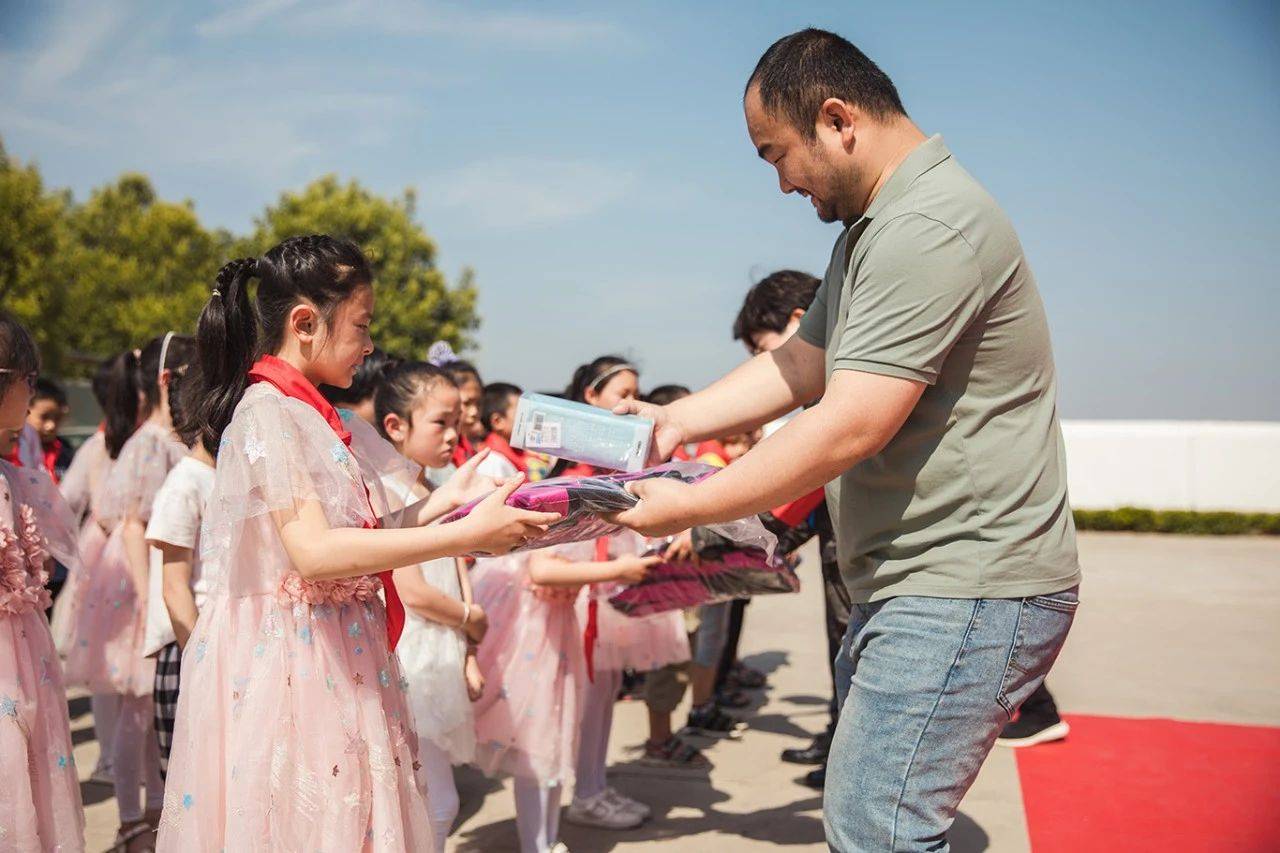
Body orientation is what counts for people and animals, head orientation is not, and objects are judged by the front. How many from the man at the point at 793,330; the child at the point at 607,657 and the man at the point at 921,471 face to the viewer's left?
2

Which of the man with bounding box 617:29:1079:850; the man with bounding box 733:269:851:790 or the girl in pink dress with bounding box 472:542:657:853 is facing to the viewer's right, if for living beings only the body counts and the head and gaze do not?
the girl in pink dress

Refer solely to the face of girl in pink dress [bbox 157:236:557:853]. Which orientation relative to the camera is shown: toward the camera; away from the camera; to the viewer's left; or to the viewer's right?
to the viewer's right

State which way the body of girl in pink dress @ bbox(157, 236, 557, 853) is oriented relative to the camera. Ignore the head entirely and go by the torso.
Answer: to the viewer's right

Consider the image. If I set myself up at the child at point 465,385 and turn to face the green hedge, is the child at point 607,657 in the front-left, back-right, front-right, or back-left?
back-right

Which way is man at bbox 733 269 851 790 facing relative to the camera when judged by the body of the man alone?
to the viewer's left

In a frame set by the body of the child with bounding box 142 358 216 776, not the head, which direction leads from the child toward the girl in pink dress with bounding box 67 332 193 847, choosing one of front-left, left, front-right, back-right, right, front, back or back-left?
left

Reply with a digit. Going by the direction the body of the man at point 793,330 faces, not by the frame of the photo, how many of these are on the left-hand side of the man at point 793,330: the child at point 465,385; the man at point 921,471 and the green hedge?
1

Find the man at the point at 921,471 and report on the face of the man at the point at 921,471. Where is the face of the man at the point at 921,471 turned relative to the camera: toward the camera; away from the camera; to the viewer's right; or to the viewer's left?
to the viewer's left

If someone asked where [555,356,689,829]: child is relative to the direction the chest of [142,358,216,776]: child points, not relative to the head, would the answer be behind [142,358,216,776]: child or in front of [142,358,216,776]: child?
in front

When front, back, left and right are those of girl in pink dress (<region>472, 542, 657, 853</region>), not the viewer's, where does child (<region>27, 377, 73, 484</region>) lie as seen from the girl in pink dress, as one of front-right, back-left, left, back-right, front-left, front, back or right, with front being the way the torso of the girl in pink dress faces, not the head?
back-left

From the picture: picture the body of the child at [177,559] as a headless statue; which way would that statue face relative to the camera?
to the viewer's right

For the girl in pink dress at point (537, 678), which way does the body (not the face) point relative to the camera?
to the viewer's right

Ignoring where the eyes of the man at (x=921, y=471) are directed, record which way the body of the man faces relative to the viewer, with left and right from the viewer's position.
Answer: facing to the left of the viewer

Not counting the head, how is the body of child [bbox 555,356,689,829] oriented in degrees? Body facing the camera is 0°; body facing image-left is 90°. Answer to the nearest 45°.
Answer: approximately 270°
